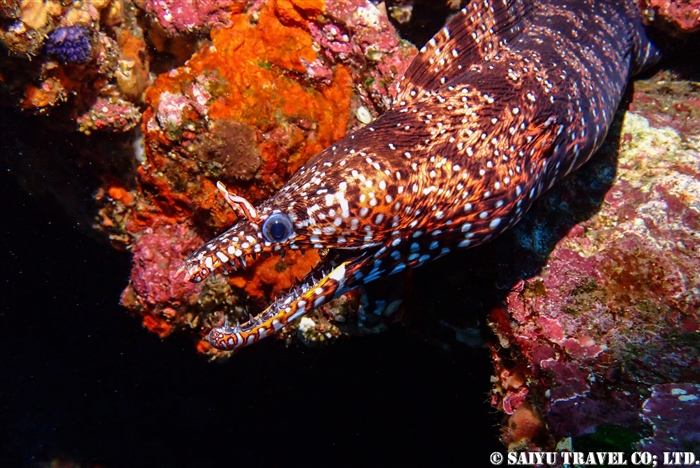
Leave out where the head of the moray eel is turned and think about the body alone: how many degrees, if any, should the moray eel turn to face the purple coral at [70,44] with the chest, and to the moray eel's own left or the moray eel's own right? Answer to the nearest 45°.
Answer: approximately 45° to the moray eel's own right

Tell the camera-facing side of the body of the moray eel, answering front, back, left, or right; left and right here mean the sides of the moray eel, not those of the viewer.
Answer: left
